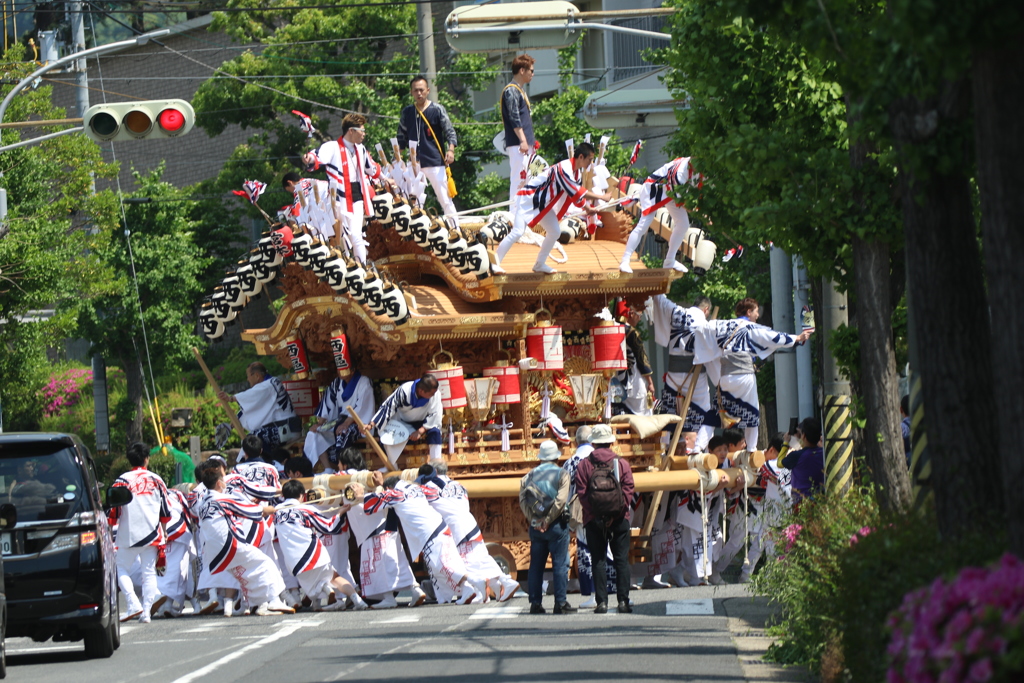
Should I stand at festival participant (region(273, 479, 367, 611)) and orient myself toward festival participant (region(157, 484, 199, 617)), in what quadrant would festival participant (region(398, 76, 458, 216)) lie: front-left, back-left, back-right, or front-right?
back-right

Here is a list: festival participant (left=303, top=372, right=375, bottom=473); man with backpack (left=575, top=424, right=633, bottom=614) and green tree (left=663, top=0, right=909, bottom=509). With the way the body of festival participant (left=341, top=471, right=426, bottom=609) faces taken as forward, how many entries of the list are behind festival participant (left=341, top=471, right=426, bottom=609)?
2

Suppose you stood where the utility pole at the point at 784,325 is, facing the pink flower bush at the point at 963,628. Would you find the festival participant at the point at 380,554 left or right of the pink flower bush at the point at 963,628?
right

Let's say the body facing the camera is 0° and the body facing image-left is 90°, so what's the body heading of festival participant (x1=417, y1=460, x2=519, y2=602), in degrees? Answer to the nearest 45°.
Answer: approximately 135°

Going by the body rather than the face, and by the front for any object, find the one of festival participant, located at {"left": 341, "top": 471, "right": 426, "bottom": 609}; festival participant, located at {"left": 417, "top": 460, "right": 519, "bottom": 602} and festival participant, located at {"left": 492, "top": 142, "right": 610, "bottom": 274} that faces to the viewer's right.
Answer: festival participant, located at {"left": 492, "top": 142, "right": 610, "bottom": 274}

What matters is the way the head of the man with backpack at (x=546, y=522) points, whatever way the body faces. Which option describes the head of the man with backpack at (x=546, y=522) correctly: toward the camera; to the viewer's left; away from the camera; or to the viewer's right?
away from the camera

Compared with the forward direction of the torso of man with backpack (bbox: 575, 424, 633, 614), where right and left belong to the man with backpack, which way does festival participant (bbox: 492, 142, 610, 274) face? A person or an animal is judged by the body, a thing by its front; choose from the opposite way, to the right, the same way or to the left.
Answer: to the right
